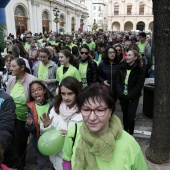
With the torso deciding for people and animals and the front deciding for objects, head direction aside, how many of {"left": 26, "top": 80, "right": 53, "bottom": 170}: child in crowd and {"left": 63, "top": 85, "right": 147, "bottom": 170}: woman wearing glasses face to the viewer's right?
0

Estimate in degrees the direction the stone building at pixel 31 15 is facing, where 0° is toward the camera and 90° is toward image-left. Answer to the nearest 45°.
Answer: approximately 315°

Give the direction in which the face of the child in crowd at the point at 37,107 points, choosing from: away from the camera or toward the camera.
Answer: toward the camera

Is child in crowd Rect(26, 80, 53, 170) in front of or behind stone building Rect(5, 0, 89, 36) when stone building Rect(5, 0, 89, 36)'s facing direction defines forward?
in front

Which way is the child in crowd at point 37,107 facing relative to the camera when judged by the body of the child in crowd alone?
toward the camera

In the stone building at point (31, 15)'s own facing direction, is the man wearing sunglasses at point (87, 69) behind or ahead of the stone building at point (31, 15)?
ahead

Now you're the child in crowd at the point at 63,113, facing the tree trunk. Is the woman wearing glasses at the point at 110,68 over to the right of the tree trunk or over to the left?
left

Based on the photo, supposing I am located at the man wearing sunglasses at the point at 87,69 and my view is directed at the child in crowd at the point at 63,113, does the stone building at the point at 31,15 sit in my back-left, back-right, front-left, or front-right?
back-right

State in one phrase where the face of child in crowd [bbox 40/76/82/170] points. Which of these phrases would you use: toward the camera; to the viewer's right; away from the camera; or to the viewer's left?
toward the camera

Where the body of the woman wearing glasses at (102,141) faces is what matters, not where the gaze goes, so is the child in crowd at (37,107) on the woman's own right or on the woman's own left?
on the woman's own right

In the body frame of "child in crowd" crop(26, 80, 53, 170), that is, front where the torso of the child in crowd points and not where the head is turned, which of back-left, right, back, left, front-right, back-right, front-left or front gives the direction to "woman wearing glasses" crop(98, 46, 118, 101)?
back-left

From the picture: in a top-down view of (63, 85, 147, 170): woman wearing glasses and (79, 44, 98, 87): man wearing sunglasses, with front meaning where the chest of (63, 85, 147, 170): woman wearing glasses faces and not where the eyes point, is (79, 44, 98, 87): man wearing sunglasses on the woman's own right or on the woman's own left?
on the woman's own right

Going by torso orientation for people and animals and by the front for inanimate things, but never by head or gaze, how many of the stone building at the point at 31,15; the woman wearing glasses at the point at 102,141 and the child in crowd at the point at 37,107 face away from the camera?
0

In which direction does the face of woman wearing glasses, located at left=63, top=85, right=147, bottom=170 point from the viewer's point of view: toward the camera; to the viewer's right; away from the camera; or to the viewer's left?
toward the camera

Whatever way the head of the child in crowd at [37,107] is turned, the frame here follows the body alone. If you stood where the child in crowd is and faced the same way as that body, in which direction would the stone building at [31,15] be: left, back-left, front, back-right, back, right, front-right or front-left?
back

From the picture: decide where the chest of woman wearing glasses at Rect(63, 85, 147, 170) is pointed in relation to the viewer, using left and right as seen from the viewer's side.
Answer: facing the viewer and to the left of the viewer
